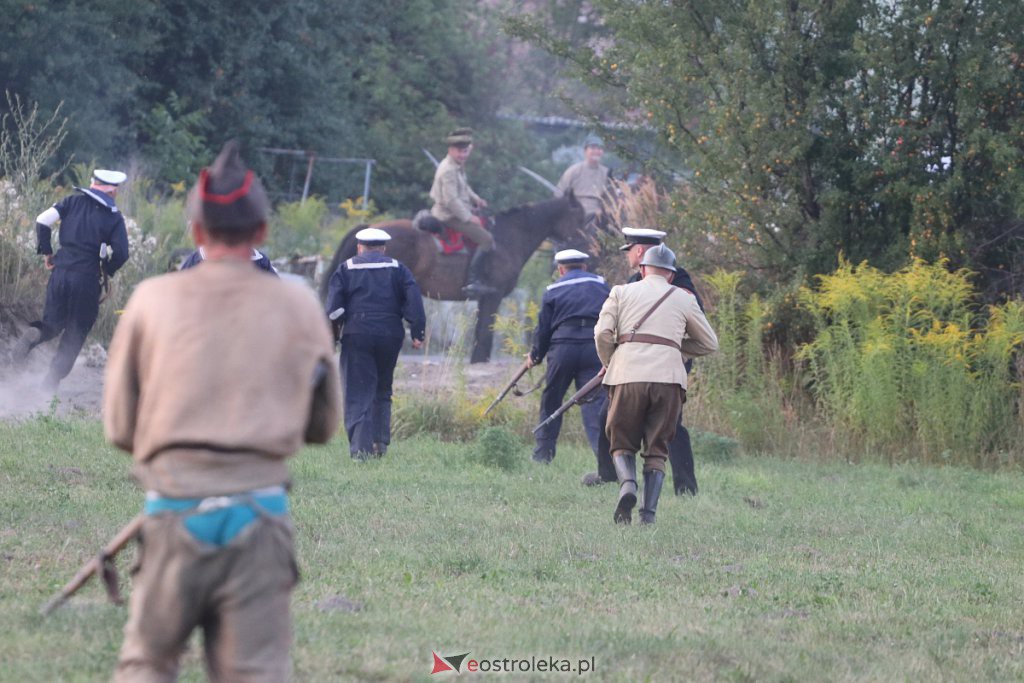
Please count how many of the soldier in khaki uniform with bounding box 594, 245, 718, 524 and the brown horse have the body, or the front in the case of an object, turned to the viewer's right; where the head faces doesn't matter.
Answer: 1

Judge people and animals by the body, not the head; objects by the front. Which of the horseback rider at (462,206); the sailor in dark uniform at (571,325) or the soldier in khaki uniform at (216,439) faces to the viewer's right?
the horseback rider

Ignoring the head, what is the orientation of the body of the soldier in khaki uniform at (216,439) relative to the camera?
away from the camera

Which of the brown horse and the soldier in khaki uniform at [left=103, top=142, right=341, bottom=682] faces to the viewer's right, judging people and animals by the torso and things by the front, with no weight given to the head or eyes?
the brown horse

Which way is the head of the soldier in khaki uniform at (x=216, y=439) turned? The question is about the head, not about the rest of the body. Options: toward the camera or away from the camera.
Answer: away from the camera

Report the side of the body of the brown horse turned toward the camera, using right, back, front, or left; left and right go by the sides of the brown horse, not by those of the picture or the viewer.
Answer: right

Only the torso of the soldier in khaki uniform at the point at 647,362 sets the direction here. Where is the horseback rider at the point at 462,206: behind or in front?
in front

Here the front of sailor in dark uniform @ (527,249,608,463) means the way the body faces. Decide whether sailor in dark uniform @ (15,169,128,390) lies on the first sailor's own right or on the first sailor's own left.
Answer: on the first sailor's own left

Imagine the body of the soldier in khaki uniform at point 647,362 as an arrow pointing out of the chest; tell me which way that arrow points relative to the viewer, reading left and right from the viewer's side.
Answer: facing away from the viewer

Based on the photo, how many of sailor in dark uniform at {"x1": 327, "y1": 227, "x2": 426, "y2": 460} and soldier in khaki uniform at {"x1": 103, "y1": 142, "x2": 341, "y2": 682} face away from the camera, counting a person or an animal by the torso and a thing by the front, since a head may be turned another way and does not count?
2

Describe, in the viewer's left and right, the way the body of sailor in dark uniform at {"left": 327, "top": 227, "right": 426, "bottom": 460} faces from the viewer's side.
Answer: facing away from the viewer

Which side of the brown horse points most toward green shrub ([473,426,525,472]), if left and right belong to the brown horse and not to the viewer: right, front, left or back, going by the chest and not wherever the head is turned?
right

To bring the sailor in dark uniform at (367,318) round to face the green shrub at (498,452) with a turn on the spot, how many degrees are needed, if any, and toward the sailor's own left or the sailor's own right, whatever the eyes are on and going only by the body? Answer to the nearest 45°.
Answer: approximately 135° to the sailor's own right

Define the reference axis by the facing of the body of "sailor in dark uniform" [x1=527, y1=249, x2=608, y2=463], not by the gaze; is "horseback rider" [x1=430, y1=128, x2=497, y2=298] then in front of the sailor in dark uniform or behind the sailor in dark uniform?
in front

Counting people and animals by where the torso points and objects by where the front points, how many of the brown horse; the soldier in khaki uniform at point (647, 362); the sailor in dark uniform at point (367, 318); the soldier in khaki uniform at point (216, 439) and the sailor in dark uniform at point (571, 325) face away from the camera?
4

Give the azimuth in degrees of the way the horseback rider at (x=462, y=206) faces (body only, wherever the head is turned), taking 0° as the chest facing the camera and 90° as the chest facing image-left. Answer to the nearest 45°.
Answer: approximately 270°

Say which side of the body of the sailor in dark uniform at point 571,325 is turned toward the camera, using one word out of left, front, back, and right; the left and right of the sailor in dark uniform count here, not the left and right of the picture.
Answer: back
